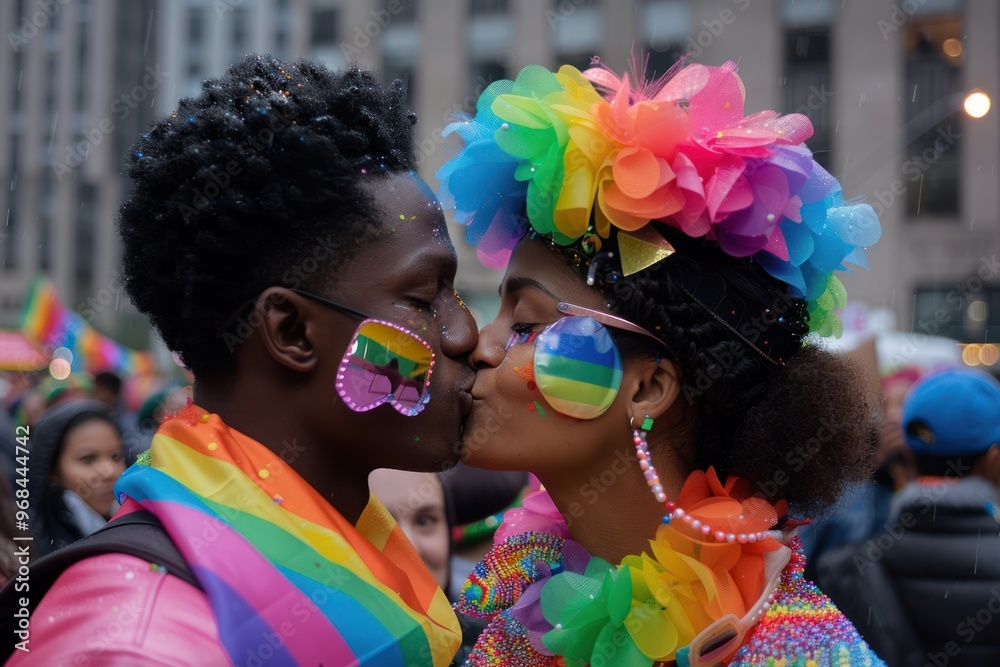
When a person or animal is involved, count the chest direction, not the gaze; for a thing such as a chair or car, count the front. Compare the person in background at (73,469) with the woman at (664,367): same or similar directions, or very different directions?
very different directions

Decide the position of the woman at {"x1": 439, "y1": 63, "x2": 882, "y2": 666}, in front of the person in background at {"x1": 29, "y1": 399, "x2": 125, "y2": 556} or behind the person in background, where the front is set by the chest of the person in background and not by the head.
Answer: in front

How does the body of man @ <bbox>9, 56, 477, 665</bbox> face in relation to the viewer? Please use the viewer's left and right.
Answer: facing to the right of the viewer

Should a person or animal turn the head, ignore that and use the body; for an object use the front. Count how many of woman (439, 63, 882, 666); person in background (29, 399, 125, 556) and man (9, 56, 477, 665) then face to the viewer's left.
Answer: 1

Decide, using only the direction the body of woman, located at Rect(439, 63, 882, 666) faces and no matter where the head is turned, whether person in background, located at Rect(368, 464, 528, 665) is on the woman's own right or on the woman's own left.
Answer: on the woman's own right

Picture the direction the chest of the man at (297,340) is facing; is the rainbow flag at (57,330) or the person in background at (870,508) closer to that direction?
the person in background

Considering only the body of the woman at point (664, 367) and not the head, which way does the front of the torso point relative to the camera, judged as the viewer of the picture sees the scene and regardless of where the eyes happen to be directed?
to the viewer's left

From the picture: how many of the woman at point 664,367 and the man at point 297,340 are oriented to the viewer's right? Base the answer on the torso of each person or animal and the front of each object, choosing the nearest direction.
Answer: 1

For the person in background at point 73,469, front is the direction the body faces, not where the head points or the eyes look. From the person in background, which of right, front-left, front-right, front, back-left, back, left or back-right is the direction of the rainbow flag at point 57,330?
back-left

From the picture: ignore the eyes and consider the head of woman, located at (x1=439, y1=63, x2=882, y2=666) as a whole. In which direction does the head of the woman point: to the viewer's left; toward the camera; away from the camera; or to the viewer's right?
to the viewer's left

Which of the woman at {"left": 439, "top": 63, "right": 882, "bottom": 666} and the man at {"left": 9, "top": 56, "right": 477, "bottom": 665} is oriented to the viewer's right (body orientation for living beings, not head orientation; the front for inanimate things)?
the man
